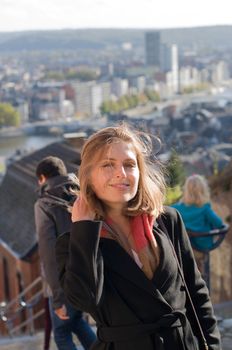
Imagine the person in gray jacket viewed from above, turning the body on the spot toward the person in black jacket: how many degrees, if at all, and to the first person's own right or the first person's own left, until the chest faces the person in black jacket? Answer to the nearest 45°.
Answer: approximately 135° to the first person's own left

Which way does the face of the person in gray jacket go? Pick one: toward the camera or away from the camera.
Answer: away from the camera

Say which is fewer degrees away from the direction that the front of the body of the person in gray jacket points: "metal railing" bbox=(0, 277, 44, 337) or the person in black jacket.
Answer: the metal railing

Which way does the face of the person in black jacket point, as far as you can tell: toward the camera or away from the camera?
toward the camera

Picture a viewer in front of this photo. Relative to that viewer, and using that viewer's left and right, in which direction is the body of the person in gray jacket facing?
facing away from the viewer and to the left of the viewer

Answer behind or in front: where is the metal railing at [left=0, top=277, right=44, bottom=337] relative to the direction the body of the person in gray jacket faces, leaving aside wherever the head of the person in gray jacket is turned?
in front
